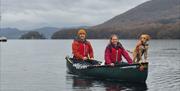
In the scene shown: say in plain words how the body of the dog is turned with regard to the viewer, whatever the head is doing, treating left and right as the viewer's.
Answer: facing the viewer and to the right of the viewer
